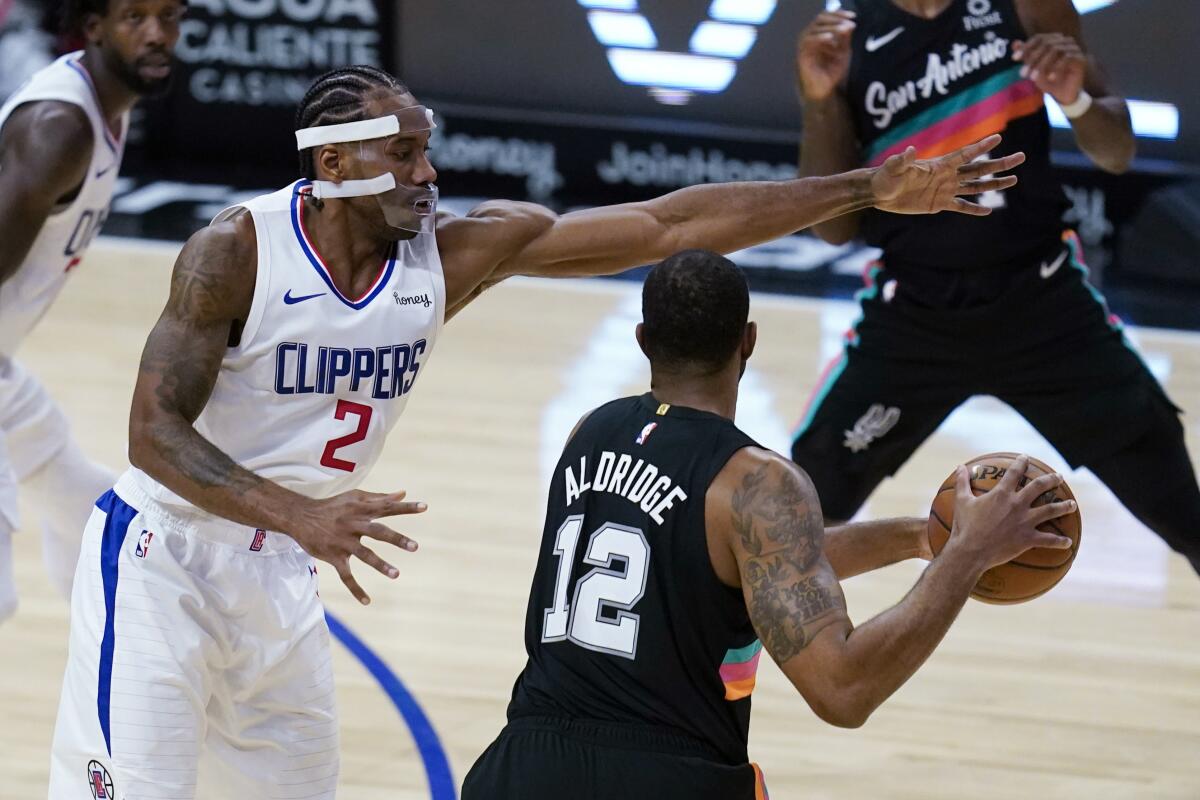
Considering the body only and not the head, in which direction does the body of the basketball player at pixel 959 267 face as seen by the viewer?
toward the camera

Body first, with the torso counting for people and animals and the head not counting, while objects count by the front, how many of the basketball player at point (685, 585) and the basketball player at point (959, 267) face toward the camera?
1

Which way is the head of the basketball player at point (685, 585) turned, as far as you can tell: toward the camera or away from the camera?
away from the camera

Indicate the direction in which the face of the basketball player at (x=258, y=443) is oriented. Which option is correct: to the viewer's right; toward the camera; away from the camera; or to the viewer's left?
to the viewer's right

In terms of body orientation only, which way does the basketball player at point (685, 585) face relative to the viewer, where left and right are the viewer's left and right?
facing away from the viewer and to the right of the viewer

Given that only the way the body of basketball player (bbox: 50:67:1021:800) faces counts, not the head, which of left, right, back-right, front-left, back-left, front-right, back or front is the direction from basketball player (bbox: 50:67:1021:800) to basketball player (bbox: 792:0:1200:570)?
left

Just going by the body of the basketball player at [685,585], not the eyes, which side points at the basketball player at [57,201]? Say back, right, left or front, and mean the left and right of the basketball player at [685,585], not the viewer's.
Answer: left

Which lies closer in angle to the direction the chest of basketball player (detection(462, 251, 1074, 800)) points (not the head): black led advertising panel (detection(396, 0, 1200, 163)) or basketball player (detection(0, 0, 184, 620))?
the black led advertising panel

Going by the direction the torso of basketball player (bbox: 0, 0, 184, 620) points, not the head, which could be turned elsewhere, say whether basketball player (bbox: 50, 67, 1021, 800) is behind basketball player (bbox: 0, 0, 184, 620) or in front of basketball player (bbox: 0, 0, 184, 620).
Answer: in front

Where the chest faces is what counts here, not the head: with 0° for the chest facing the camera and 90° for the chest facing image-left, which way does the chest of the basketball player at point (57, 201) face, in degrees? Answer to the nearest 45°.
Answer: approximately 315°

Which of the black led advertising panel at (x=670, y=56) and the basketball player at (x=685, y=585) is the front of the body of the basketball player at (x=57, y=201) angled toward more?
the basketball player

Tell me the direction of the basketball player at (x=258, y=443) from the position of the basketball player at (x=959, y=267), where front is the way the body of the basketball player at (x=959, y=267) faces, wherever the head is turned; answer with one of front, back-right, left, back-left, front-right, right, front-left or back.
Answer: front-right

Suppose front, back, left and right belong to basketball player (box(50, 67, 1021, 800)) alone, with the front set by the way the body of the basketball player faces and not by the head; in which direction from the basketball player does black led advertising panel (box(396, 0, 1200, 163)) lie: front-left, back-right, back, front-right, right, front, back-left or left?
back-left

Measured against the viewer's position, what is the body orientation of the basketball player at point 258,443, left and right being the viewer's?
facing the viewer and to the right of the viewer
